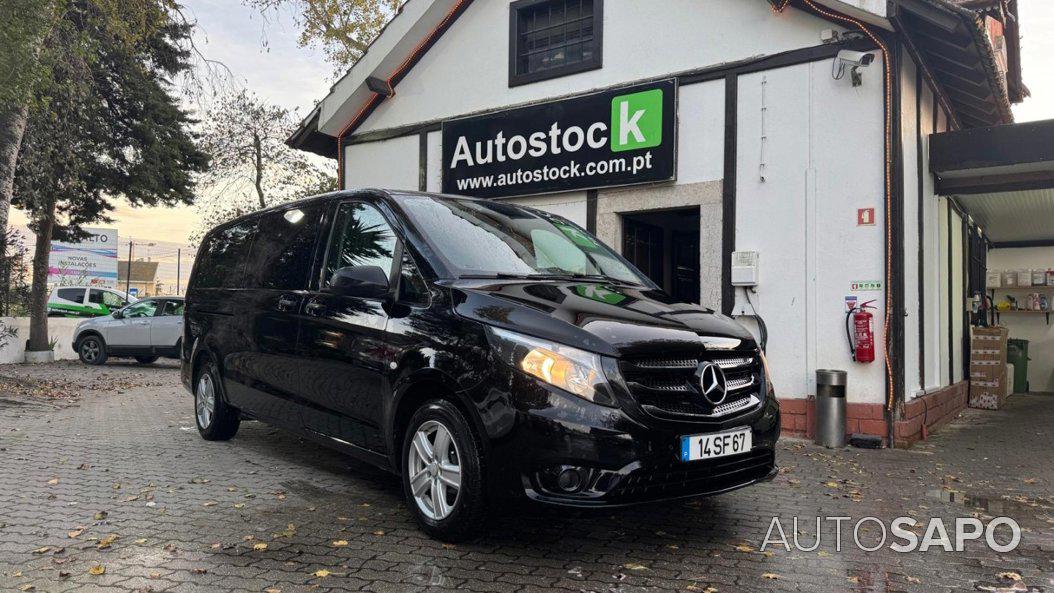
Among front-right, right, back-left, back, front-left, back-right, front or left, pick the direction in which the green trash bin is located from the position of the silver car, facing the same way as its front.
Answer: back-left

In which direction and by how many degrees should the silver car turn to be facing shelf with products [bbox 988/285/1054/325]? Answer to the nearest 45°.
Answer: approximately 135° to its left

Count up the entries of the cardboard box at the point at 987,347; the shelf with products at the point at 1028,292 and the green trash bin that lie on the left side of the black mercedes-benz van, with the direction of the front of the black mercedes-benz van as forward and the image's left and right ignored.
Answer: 3

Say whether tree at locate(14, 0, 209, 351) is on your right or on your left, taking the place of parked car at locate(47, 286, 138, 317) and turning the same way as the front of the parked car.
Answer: on your right

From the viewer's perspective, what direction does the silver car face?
to the viewer's left

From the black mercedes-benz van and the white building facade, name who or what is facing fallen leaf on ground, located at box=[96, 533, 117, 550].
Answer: the white building facade

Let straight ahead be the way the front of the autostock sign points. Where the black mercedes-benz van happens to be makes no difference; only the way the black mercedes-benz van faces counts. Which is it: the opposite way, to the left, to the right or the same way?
to the left

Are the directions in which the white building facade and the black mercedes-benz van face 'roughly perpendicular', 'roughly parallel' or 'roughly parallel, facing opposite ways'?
roughly perpendicular

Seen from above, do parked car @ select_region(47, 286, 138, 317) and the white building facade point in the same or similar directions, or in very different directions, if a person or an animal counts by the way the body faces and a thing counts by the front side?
very different directions

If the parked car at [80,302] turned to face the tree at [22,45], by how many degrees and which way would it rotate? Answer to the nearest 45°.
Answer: approximately 90° to its right

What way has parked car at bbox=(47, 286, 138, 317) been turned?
to the viewer's right

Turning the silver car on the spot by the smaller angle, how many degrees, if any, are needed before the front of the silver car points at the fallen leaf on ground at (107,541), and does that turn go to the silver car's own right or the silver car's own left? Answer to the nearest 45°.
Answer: approximately 90° to the silver car's own left
